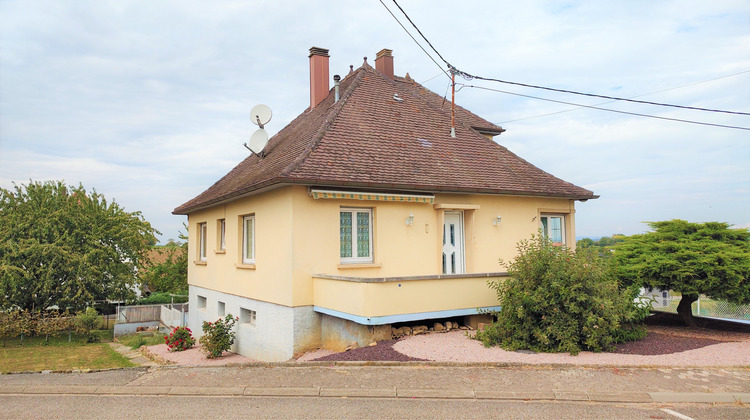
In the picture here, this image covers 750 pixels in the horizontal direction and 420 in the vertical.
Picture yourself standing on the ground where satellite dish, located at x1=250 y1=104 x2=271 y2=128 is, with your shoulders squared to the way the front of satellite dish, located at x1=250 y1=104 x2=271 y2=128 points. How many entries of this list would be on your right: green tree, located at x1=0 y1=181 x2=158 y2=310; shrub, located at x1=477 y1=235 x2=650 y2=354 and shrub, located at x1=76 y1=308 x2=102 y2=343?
2

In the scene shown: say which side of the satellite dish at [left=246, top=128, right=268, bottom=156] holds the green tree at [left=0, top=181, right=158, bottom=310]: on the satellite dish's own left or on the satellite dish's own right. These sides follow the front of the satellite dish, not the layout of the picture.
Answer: on the satellite dish's own right

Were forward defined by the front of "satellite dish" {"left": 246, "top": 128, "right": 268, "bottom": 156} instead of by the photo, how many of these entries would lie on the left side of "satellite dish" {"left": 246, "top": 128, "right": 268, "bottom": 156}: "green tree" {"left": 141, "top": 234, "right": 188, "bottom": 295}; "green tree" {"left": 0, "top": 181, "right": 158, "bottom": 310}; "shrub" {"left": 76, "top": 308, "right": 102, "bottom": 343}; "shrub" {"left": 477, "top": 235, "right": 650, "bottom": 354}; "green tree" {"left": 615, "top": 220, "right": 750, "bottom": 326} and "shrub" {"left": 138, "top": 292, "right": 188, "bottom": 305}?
2

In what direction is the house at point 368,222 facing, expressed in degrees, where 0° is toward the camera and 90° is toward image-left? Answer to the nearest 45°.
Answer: approximately 315°

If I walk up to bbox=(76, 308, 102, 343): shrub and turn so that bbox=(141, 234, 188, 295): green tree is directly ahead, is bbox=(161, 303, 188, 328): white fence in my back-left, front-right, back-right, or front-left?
front-right

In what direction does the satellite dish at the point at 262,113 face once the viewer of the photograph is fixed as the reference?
facing the viewer and to the left of the viewer

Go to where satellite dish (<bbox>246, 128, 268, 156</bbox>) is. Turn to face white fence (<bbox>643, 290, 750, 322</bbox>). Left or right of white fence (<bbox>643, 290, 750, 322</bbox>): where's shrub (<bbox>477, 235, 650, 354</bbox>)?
right

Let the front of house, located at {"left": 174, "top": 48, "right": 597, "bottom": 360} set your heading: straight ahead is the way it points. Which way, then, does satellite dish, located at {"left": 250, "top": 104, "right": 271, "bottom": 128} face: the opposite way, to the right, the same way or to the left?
to the right

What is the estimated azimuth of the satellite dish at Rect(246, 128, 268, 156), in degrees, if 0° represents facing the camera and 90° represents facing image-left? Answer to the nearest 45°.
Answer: approximately 45°

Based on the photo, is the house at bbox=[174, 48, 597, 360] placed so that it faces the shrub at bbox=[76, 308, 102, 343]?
no

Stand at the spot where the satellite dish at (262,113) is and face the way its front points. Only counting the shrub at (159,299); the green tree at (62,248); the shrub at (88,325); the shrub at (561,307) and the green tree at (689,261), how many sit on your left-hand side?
2

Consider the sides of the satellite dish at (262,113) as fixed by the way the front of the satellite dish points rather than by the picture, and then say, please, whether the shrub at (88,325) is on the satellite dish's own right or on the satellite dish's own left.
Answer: on the satellite dish's own right

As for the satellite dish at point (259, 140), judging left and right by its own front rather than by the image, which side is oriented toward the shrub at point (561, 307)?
left
